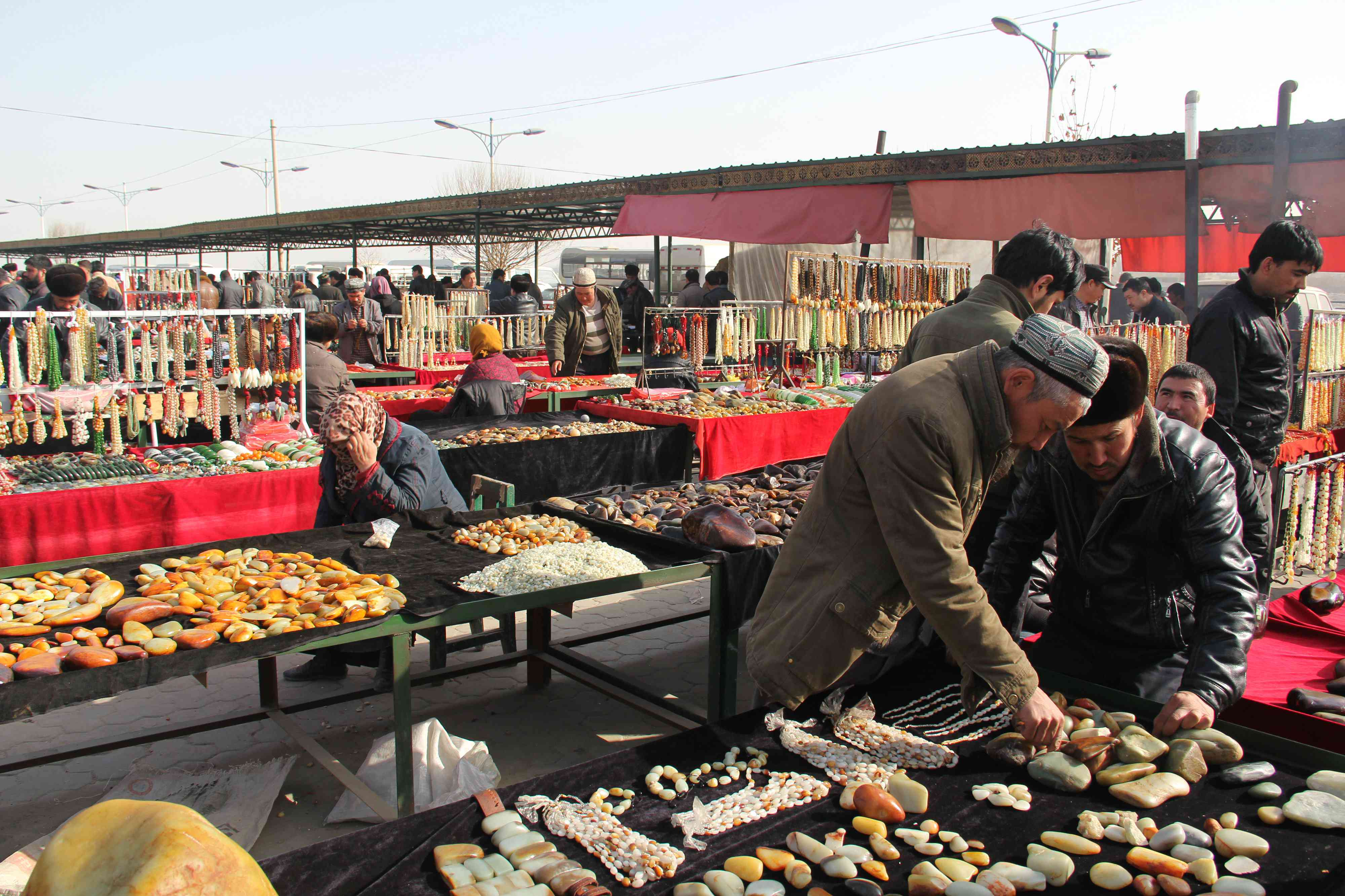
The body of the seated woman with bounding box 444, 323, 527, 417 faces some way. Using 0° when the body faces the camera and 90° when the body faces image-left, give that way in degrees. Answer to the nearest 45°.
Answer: approximately 180°

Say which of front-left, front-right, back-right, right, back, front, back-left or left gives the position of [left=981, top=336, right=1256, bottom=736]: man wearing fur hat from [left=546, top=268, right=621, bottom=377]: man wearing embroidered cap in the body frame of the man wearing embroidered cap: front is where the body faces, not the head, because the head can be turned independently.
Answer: front

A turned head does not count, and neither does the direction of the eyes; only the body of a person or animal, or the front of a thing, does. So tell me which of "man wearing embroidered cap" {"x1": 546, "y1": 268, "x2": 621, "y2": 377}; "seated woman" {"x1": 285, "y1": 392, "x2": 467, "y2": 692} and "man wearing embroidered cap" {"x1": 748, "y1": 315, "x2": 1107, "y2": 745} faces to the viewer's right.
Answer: "man wearing embroidered cap" {"x1": 748, "y1": 315, "x2": 1107, "y2": 745}

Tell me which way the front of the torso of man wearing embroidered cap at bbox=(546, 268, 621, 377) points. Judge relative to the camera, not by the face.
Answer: toward the camera

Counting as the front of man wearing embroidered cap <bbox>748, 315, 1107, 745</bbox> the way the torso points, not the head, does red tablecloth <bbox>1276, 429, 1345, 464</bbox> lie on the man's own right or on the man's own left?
on the man's own left

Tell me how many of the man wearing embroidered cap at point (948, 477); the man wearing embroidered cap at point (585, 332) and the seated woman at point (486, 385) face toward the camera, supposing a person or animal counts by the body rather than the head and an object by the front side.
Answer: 1

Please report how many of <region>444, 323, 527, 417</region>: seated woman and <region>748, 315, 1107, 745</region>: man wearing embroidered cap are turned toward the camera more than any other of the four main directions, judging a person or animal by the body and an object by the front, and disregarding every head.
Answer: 0

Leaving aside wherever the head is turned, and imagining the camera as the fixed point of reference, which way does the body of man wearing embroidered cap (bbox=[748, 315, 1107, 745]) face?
to the viewer's right

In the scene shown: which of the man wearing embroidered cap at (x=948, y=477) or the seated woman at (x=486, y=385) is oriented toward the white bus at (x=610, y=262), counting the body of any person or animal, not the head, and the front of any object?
the seated woman

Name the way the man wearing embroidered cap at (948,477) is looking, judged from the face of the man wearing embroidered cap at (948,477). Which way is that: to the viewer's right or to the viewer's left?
to the viewer's right

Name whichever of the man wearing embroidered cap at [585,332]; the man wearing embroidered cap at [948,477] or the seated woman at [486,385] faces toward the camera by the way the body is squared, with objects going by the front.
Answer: the man wearing embroidered cap at [585,332]

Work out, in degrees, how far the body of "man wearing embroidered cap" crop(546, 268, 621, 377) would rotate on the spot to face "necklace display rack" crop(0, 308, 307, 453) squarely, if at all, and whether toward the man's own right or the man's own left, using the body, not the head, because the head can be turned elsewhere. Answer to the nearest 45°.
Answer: approximately 45° to the man's own right

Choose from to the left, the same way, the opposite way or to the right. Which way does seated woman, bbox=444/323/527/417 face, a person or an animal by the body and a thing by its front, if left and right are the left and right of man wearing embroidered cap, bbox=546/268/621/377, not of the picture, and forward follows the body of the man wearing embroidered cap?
the opposite way

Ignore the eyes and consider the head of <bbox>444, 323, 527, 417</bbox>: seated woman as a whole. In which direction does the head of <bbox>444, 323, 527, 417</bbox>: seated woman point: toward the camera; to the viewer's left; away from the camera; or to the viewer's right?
away from the camera

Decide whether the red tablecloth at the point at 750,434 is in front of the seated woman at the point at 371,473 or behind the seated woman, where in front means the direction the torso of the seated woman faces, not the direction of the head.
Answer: behind
